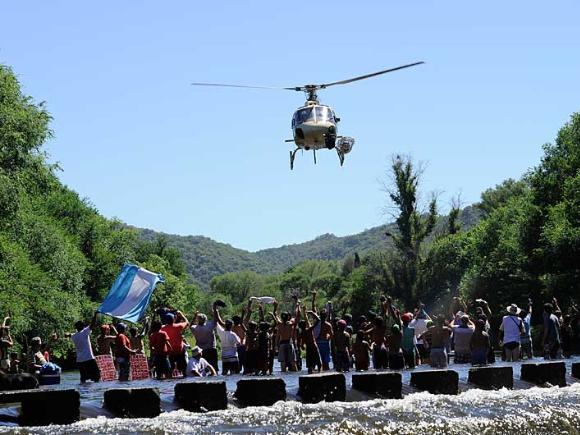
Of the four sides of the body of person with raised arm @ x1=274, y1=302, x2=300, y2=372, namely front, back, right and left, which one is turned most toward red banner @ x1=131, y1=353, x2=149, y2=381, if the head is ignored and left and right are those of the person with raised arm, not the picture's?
left

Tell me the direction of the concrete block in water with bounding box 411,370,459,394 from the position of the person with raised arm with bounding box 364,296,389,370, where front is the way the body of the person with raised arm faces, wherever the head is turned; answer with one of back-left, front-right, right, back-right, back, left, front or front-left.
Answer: back

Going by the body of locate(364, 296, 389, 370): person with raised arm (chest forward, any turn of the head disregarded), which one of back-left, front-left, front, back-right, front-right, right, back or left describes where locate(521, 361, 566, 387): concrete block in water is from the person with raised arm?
back-right

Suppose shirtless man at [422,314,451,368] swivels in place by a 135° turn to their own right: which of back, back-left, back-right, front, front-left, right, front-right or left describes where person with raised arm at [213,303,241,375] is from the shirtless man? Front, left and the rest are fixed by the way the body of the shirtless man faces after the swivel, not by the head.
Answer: back-right

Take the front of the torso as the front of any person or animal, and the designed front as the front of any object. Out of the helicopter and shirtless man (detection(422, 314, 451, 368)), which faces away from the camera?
the shirtless man

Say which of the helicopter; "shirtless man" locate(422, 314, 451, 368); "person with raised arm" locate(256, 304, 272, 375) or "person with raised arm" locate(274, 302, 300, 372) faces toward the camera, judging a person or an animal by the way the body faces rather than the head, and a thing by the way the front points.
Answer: the helicopter

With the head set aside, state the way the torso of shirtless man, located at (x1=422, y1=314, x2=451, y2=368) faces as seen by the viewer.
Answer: away from the camera

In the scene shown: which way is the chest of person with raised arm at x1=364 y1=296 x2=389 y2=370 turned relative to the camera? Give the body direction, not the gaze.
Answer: away from the camera

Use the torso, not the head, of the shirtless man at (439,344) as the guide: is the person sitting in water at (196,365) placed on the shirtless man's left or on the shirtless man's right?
on the shirtless man's left

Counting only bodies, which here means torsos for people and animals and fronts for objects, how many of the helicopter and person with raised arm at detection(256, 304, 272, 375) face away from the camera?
1

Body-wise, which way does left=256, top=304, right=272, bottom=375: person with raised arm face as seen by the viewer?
away from the camera

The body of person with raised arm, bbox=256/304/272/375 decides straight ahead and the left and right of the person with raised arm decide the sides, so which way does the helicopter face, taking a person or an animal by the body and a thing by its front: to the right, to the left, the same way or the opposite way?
the opposite way

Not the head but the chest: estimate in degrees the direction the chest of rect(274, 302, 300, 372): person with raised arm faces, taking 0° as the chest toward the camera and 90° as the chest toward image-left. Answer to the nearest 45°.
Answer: approximately 180°
